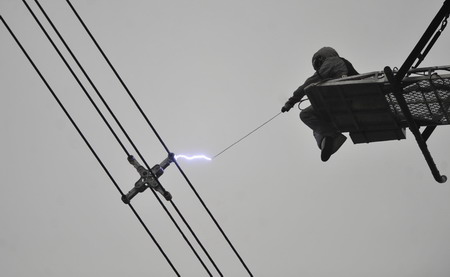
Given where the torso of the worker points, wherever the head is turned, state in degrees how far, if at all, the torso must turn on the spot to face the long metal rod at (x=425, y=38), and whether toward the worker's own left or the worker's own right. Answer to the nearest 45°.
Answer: approximately 135° to the worker's own left

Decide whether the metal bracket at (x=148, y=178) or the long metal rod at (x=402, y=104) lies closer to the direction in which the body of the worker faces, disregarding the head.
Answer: the metal bracket

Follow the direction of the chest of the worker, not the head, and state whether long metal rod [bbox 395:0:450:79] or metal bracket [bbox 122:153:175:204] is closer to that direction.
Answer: the metal bracket

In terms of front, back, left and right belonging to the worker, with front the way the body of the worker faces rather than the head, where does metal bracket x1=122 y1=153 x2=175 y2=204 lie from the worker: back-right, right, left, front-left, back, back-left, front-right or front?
front-left

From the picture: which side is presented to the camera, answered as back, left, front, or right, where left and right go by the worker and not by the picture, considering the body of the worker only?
left
